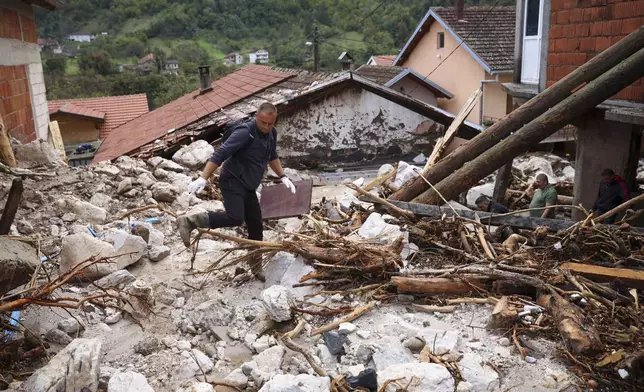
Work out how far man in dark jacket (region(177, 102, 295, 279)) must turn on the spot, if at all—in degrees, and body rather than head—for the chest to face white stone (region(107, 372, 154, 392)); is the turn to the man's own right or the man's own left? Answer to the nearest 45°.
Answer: approximately 45° to the man's own right

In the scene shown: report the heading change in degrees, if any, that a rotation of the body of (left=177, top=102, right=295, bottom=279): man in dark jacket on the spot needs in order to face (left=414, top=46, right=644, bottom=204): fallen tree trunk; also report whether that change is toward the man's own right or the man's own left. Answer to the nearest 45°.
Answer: approximately 45° to the man's own left

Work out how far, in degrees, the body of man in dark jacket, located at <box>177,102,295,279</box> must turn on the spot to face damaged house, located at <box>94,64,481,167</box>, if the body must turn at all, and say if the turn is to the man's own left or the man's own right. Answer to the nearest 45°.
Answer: approximately 135° to the man's own left

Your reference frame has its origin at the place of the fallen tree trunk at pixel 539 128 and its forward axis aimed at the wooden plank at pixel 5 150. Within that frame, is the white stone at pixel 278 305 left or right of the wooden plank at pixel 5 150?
left

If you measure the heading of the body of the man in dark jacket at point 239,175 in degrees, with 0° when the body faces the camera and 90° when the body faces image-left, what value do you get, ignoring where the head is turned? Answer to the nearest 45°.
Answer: approximately 315°

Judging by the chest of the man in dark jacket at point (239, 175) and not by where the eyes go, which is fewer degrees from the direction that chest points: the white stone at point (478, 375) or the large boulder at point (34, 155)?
the white stone
